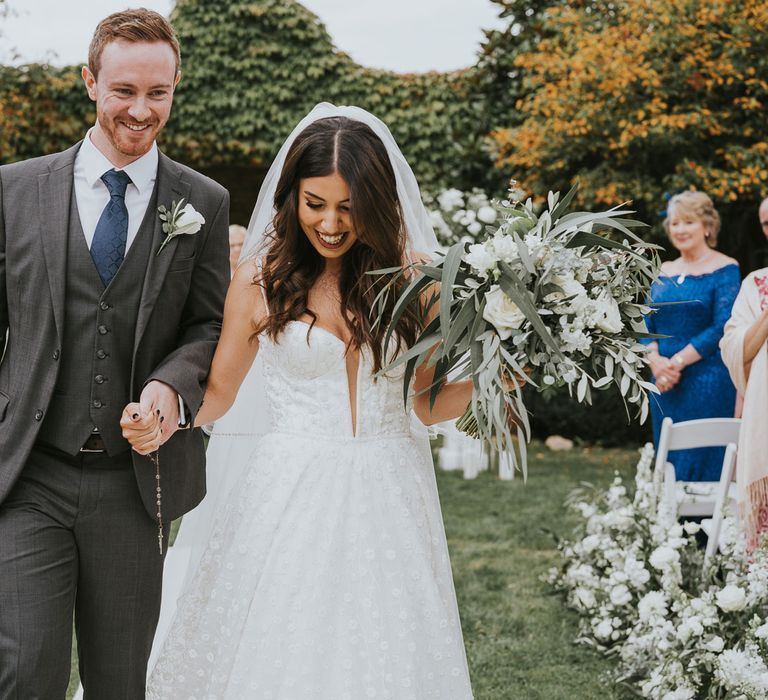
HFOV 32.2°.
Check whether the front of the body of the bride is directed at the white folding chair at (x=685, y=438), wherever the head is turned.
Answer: no

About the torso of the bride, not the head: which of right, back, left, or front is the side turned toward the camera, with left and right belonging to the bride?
front

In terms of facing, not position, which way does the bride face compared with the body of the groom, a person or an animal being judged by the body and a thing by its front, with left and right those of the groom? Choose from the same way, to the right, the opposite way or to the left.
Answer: the same way

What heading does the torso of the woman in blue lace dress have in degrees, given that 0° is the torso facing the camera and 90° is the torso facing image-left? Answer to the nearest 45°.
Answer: approximately 45°

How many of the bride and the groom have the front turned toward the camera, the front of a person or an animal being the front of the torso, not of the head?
2

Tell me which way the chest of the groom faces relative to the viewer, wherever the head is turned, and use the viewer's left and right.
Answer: facing the viewer

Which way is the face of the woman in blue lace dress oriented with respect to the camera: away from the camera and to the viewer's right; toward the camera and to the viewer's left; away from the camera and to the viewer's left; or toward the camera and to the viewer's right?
toward the camera and to the viewer's left

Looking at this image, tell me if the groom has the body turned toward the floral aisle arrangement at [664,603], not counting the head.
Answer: no

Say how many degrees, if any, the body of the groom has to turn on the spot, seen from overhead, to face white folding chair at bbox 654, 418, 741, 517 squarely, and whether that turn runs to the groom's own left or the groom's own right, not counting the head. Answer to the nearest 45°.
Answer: approximately 135° to the groom's own left

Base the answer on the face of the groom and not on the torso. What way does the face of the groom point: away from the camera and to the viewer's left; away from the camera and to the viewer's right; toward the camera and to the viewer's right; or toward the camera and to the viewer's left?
toward the camera and to the viewer's right

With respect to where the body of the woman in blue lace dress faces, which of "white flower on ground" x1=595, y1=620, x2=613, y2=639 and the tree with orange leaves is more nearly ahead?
the white flower on ground

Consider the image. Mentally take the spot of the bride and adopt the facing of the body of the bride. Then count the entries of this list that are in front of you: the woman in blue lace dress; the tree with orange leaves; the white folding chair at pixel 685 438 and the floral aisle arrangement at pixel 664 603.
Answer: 0

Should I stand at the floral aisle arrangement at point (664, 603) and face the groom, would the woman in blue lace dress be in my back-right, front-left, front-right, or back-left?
back-right
